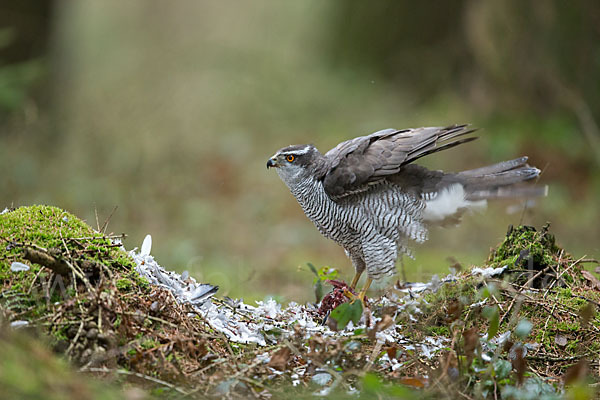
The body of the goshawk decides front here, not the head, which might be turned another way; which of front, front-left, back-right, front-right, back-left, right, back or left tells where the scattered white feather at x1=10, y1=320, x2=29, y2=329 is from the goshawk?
front-left

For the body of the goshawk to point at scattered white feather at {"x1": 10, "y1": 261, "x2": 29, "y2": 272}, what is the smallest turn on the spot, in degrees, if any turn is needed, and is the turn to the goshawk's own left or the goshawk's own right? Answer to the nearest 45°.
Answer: approximately 45° to the goshawk's own left

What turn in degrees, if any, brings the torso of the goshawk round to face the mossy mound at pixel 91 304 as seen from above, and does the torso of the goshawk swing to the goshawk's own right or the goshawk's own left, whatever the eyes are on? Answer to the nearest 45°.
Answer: approximately 45° to the goshawk's own left

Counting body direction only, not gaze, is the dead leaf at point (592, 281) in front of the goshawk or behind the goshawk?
behind

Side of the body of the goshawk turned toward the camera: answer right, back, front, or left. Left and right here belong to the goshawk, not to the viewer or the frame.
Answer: left

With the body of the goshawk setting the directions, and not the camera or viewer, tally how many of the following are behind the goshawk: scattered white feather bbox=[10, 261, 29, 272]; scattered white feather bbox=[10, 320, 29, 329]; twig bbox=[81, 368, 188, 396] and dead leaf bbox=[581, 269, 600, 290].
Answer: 1

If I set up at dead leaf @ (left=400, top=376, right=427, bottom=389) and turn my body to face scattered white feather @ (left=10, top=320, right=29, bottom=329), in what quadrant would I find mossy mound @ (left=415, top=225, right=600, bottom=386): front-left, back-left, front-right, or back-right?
back-right

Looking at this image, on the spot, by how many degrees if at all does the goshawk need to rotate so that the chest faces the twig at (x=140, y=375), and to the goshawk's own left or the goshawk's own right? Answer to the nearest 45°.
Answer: approximately 45° to the goshawk's own left

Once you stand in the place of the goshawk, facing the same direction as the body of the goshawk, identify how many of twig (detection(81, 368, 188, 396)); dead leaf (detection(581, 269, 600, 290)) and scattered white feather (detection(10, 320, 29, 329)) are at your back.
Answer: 1
